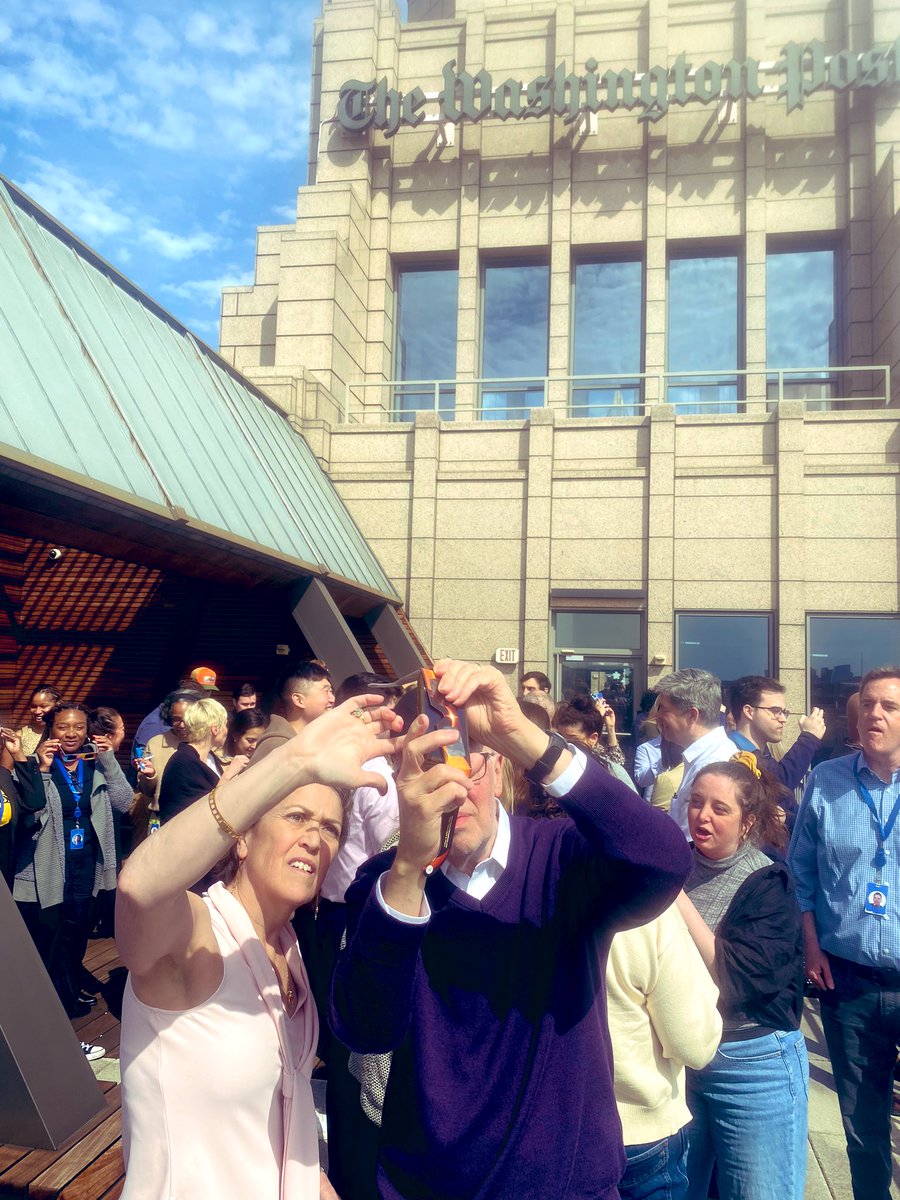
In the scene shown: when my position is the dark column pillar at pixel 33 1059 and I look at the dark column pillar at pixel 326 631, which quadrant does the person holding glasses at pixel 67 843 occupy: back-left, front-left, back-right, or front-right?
front-left

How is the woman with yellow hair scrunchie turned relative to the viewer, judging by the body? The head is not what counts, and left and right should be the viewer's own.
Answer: facing the viewer and to the left of the viewer

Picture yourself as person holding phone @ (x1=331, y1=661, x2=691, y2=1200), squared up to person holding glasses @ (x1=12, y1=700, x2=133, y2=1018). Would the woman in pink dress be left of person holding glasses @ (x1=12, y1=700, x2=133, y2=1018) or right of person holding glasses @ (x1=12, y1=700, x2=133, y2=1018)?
left

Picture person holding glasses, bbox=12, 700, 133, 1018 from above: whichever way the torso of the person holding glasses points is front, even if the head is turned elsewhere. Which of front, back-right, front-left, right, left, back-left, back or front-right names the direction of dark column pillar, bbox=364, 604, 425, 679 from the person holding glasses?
back-left

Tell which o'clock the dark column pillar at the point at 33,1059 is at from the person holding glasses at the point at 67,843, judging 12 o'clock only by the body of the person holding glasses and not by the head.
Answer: The dark column pillar is roughly at 12 o'clock from the person holding glasses.

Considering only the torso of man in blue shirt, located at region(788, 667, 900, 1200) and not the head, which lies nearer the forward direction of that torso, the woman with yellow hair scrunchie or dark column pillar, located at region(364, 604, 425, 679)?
the woman with yellow hair scrunchie

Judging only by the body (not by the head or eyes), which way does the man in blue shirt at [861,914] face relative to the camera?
toward the camera

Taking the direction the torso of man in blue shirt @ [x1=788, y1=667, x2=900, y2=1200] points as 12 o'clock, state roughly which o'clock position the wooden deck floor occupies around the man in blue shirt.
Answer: The wooden deck floor is roughly at 2 o'clock from the man in blue shirt.

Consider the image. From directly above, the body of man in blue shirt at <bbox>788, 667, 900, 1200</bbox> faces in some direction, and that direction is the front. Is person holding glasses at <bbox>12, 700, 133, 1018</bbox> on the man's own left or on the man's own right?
on the man's own right

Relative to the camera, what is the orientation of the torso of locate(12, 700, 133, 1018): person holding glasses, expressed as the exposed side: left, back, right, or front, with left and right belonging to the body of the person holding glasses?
front

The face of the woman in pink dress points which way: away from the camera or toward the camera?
toward the camera

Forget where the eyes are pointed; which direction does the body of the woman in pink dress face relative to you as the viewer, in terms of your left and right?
facing the viewer and to the right of the viewer

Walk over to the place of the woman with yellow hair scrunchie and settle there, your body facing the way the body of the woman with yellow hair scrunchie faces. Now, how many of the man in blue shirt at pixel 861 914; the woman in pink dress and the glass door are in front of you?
1

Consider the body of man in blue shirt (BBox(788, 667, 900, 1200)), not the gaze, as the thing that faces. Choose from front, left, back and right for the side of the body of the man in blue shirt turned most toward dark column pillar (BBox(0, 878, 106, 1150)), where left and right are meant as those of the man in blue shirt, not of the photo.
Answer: right

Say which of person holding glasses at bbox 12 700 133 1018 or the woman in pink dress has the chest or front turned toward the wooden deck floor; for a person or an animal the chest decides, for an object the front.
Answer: the person holding glasses

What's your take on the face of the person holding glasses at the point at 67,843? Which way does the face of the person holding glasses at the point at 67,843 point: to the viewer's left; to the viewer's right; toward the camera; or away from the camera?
toward the camera

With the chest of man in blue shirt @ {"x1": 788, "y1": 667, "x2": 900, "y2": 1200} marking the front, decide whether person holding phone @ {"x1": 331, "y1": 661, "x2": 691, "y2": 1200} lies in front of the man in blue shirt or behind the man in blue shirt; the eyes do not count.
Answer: in front
